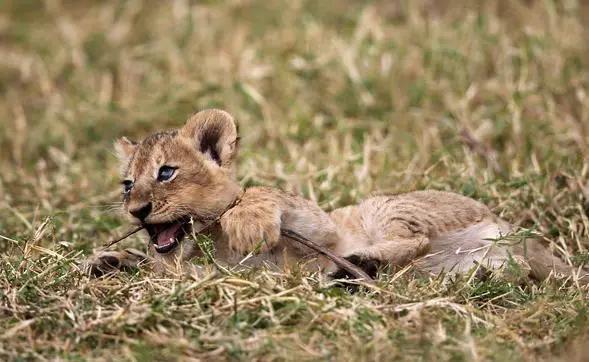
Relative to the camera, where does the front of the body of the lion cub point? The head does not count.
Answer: to the viewer's left
